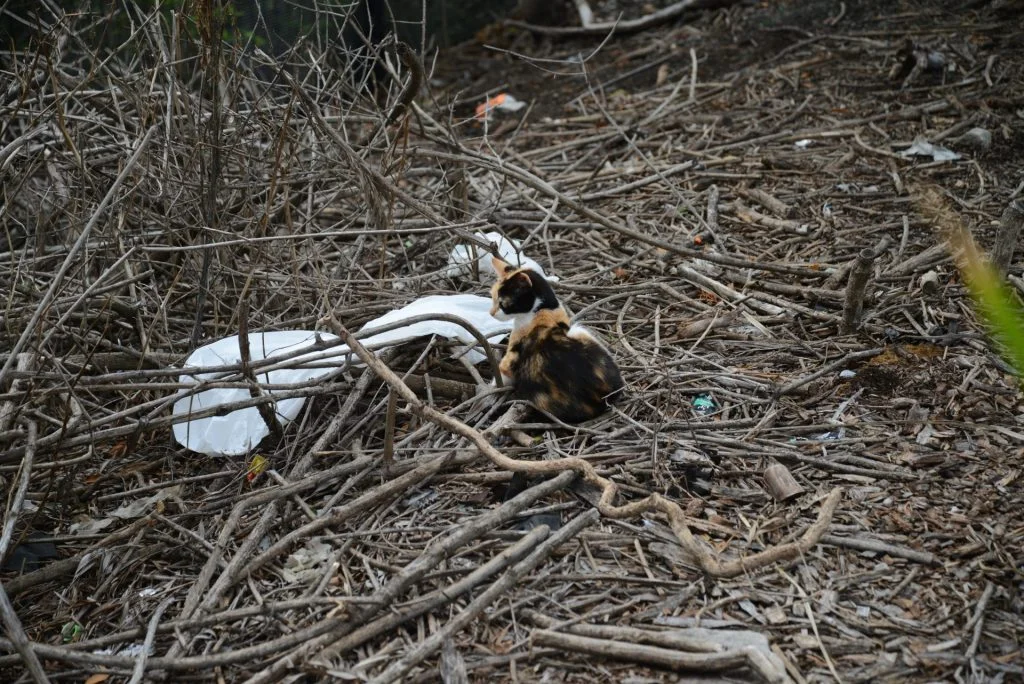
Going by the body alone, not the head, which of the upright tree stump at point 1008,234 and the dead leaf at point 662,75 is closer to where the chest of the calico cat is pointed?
the dead leaf

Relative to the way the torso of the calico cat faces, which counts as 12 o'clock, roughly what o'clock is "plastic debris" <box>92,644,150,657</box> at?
The plastic debris is roughly at 9 o'clock from the calico cat.

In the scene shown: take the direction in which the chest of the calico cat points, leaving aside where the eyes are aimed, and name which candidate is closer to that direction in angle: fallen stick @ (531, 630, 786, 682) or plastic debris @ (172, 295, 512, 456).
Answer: the plastic debris

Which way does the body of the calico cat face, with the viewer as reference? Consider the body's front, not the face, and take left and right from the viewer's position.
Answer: facing away from the viewer and to the left of the viewer

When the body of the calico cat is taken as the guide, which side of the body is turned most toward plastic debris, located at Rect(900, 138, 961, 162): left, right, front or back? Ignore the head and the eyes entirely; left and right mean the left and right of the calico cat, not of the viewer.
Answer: right

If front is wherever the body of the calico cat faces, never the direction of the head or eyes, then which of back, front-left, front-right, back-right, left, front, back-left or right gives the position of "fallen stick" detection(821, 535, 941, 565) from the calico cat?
back

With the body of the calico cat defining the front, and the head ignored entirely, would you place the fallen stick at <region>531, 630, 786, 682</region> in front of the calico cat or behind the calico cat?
behind

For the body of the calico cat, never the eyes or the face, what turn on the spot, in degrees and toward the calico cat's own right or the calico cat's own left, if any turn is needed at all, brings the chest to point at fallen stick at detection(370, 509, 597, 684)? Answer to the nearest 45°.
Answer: approximately 135° to the calico cat's own left
